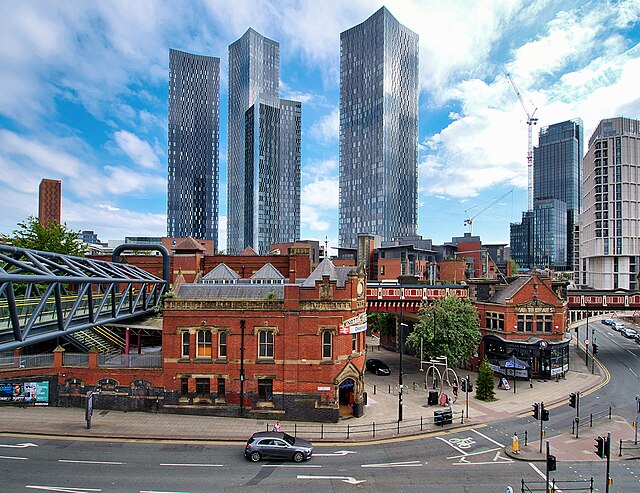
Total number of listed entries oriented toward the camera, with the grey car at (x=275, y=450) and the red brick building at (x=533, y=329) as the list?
1

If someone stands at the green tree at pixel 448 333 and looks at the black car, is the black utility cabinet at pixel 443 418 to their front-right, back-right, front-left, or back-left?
back-left

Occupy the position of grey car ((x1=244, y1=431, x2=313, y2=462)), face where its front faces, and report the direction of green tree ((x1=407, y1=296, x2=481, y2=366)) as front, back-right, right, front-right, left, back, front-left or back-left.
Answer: front-left

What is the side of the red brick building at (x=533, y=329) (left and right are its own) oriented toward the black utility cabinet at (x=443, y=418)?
front

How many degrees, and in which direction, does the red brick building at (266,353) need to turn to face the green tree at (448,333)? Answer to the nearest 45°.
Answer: approximately 90° to its left

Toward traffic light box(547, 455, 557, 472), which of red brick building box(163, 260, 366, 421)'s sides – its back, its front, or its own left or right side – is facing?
front

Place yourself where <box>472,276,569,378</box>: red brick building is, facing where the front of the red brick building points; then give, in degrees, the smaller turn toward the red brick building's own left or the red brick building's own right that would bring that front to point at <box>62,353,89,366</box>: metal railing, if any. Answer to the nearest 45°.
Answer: approximately 45° to the red brick building's own right

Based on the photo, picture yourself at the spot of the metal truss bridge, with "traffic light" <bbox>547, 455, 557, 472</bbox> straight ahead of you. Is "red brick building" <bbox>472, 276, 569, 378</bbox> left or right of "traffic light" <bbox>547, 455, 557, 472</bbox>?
left

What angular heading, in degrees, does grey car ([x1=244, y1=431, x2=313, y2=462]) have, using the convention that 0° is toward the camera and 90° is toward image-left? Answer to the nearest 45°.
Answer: approximately 270°

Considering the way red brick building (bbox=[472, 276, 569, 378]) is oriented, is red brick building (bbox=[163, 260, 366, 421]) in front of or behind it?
in front

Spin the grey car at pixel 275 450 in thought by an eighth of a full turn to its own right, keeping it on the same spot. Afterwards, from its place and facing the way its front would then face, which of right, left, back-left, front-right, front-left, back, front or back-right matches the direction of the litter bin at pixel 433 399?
left

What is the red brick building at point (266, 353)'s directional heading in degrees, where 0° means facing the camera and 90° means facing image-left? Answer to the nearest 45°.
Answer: approximately 315°

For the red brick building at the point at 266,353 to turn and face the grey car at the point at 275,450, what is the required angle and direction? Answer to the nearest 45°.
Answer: approximately 45° to its right
